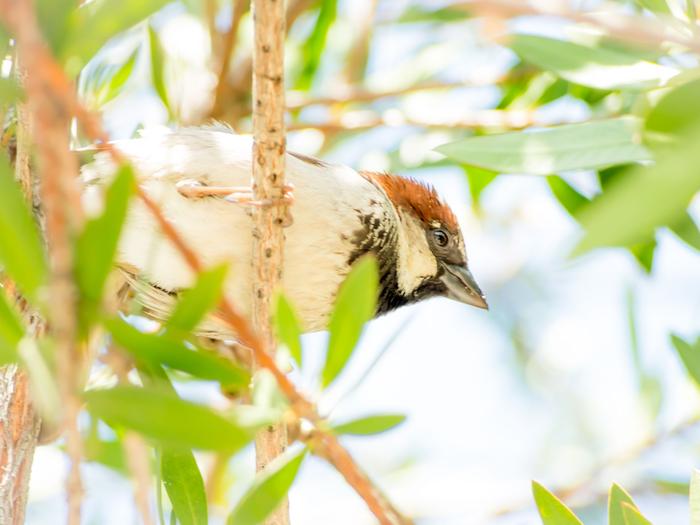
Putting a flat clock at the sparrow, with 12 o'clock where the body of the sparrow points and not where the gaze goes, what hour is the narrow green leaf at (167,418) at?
The narrow green leaf is roughly at 3 o'clock from the sparrow.

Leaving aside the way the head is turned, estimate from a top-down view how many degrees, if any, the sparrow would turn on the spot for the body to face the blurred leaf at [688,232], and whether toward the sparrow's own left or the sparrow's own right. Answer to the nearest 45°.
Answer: approximately 45° to the sparrow's own right

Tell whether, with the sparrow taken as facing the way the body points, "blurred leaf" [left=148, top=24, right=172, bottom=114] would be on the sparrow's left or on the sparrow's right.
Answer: on the sparrow's left

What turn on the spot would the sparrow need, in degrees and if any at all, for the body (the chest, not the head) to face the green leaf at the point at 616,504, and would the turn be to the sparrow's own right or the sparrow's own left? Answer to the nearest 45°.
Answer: approximately 45° to the sparrow's own right

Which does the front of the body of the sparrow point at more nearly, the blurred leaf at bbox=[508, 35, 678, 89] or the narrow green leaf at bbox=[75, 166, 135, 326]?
the blurred leaf

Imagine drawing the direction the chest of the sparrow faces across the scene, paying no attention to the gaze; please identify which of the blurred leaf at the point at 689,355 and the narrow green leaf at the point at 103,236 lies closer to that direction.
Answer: the blurred leaf

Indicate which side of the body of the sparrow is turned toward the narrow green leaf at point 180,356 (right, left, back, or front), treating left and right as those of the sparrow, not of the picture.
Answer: right

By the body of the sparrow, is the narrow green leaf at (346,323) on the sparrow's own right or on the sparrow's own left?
on the sparrow's own right

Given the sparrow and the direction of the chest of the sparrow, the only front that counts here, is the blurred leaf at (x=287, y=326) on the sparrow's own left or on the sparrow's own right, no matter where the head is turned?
on the sparrow's own right

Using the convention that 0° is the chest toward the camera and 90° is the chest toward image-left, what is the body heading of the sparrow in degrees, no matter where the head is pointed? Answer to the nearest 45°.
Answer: approximately 270°

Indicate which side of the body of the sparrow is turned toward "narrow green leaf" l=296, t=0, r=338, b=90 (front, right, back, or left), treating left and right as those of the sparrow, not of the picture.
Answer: left
